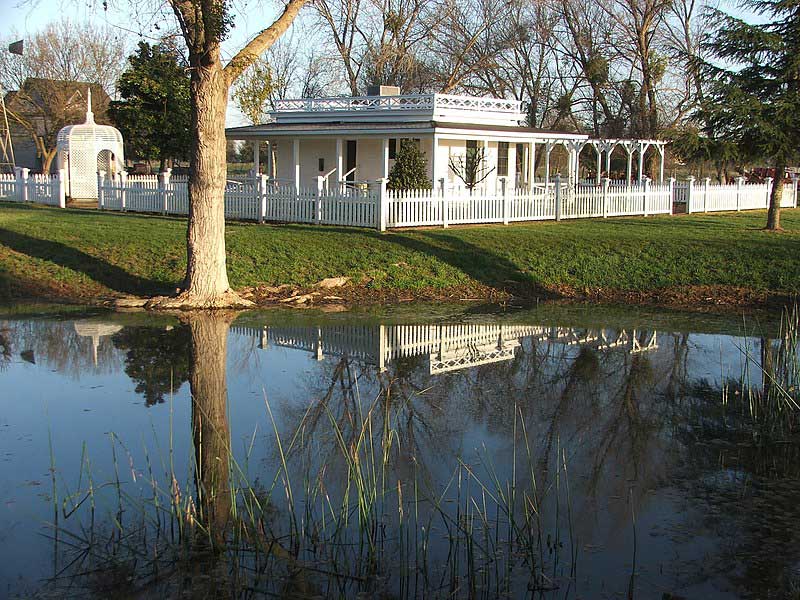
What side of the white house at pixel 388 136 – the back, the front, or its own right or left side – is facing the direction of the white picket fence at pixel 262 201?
front

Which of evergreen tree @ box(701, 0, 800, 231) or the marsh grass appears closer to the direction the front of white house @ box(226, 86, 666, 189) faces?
the marsh grass

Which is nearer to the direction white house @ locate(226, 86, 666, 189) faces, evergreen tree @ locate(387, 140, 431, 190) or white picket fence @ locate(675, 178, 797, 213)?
the evergreen tree

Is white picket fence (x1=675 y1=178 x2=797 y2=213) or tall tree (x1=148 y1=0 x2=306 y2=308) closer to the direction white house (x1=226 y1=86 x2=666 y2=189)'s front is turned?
the tall tree

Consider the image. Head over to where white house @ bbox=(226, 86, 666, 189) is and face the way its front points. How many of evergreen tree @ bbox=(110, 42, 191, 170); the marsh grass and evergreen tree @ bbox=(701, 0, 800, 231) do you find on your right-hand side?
1

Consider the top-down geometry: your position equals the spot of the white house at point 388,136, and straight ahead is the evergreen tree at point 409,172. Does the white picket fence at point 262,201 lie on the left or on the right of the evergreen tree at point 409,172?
right

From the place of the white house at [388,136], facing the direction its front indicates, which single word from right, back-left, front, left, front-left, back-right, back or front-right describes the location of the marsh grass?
front-left

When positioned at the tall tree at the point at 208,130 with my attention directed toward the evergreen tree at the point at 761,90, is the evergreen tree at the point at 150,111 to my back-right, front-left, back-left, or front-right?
front-left

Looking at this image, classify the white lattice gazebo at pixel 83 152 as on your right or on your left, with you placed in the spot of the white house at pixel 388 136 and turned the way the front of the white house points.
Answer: on your right

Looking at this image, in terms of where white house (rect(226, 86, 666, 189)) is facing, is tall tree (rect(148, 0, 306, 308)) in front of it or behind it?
in front

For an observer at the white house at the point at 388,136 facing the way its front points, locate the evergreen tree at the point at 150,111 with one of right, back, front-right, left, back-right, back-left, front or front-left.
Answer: right

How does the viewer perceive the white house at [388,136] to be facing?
facing the viewer and to the left of the viewer

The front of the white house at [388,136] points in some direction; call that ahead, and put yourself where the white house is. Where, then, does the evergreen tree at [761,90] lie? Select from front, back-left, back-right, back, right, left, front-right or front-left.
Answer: left
